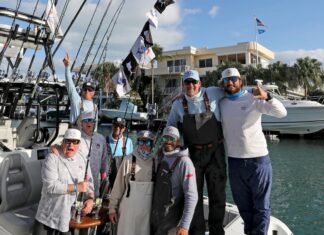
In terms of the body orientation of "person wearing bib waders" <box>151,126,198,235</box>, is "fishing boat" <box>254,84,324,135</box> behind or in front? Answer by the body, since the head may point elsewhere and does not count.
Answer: behind

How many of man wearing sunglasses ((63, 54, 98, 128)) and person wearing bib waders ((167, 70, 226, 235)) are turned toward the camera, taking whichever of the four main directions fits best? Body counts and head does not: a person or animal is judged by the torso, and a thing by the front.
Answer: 2

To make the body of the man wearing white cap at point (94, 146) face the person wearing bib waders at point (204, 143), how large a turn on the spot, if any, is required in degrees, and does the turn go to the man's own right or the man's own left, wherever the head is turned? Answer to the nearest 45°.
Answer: approximately 45° to the man's own left

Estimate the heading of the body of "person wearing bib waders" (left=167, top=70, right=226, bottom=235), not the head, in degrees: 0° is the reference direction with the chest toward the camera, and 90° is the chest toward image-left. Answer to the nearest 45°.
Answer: approximately 0°

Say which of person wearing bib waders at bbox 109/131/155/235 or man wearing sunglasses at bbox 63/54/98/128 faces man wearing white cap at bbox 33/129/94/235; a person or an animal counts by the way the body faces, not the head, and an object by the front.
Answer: the man wearing sunglasses

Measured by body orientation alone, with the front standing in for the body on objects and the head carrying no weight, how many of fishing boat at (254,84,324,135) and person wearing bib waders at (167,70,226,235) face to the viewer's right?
1

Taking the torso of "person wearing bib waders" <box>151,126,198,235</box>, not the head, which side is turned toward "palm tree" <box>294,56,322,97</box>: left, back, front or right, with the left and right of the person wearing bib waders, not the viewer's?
back

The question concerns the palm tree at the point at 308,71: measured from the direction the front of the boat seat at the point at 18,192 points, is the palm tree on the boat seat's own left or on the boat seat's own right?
on the boat seat's own left

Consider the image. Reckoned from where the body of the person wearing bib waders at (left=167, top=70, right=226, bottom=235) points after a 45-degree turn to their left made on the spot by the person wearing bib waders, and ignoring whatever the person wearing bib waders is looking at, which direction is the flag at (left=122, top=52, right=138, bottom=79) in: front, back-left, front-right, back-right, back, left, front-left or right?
back

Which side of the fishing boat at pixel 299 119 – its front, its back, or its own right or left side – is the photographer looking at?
right

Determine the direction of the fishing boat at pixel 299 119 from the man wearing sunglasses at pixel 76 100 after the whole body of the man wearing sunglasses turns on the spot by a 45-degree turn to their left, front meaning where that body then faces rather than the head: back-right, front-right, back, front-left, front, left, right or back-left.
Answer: left

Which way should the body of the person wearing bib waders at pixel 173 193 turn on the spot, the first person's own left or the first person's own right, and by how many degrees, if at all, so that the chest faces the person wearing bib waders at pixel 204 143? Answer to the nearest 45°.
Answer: approximately 180°

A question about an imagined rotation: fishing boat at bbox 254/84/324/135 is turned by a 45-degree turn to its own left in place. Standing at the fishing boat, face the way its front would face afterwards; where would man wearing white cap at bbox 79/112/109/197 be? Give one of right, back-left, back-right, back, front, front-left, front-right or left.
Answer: back-right
